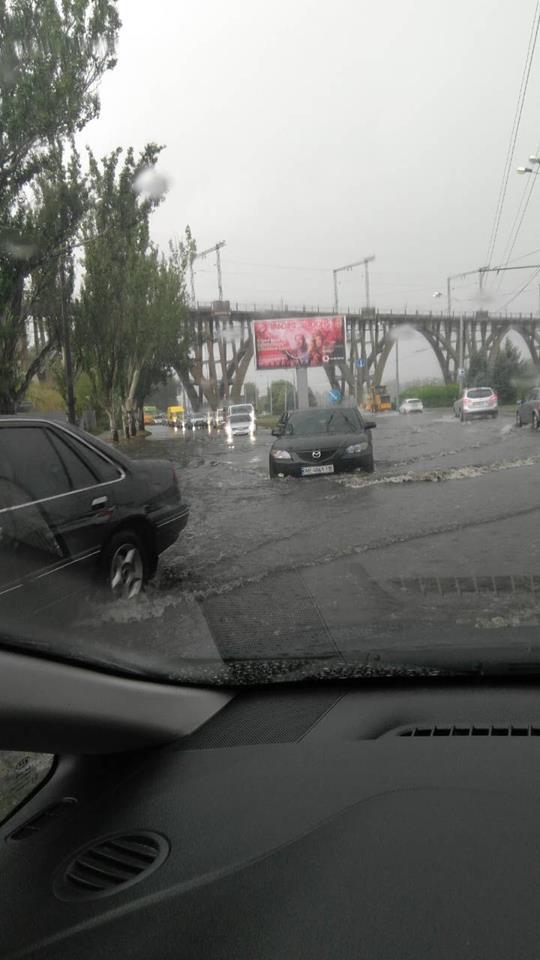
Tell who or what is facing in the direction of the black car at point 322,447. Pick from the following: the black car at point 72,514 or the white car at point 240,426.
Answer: the white car

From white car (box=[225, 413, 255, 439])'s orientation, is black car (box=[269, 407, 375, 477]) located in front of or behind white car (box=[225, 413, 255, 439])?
in front

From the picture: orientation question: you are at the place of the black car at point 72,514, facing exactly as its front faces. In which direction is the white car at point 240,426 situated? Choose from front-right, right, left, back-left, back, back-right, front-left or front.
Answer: back-right

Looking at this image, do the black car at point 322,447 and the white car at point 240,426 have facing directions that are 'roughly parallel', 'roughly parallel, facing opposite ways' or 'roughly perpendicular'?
roughly parallel

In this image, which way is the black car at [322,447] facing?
toward the camera

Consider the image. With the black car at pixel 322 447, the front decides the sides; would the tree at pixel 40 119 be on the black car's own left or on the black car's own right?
on the black car's own right

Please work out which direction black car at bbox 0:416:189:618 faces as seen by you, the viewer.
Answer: facing the viewer and to the left of the viewer

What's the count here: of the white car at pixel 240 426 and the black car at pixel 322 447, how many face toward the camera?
2

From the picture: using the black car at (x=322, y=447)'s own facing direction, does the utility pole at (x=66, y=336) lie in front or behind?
behind

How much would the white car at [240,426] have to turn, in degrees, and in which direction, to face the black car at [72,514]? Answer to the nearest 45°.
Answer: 0° — it already faces it

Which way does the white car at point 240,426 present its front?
toward the camera

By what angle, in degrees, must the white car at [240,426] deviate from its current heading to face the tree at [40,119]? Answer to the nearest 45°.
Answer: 0° — it already faces it

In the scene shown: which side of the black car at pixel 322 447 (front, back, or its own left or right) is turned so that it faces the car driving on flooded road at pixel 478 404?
back

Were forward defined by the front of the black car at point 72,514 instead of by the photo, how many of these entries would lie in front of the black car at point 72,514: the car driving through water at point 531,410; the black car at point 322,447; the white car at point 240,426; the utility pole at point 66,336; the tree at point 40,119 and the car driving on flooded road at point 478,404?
0

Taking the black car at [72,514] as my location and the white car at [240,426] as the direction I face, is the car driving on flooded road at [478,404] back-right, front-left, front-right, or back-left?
front-right

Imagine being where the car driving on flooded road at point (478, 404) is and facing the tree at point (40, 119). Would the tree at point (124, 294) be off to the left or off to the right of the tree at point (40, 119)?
right

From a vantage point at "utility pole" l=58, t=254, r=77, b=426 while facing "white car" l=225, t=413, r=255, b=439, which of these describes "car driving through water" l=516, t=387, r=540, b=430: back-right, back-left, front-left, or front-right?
front-right

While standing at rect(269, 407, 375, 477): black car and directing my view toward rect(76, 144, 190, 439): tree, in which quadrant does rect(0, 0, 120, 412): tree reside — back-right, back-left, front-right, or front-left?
front-left

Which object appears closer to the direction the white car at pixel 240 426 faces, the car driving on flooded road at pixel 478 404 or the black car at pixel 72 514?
the black car
